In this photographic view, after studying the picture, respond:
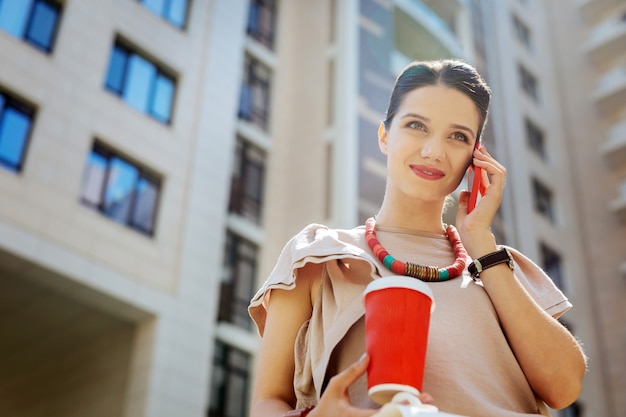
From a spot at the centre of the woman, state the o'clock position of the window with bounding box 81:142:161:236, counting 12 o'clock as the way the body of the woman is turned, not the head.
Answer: The window is roughly at 5 o'clock from the woman.

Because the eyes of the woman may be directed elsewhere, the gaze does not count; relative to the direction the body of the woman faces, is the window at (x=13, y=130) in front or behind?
behind

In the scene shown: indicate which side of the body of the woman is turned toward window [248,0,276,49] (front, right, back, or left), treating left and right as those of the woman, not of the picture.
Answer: back

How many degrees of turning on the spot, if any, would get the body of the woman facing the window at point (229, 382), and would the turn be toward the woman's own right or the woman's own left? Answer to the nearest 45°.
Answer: approximately 180°

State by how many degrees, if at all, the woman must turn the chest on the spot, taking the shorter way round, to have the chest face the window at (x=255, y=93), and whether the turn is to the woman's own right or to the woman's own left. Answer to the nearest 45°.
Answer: approximately 180°

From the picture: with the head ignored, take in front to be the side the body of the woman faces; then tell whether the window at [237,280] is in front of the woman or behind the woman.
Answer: behind

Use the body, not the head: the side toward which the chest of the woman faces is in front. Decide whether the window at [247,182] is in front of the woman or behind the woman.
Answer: behind

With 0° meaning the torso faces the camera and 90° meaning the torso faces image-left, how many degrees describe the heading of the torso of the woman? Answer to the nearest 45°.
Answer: approximately 0°

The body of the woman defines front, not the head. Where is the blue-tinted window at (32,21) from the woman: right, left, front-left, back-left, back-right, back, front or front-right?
back-right
